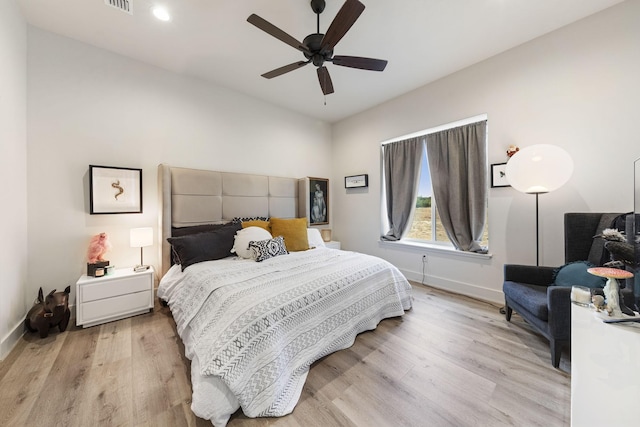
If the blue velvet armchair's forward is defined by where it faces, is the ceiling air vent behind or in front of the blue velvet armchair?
in front

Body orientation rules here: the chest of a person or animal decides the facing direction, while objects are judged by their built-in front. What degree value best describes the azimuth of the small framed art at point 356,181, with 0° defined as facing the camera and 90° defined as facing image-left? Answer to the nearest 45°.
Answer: approximately 45°

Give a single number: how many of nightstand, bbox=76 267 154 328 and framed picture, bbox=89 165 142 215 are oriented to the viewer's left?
0

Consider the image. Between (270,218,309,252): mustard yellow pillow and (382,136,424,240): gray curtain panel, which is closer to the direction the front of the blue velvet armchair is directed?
the mustard yellow pillow

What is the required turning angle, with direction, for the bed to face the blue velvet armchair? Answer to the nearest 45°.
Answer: approximately 45° to its left

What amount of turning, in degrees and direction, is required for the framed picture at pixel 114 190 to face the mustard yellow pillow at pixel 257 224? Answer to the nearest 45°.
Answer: approximately 45° to its left

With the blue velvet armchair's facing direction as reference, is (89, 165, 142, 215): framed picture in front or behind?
in front
